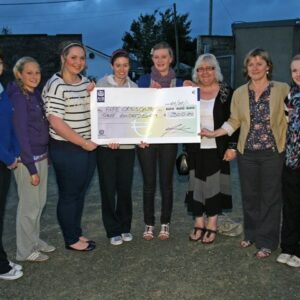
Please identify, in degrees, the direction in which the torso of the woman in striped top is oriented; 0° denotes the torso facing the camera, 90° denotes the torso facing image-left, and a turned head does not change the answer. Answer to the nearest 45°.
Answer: approximately 315°
